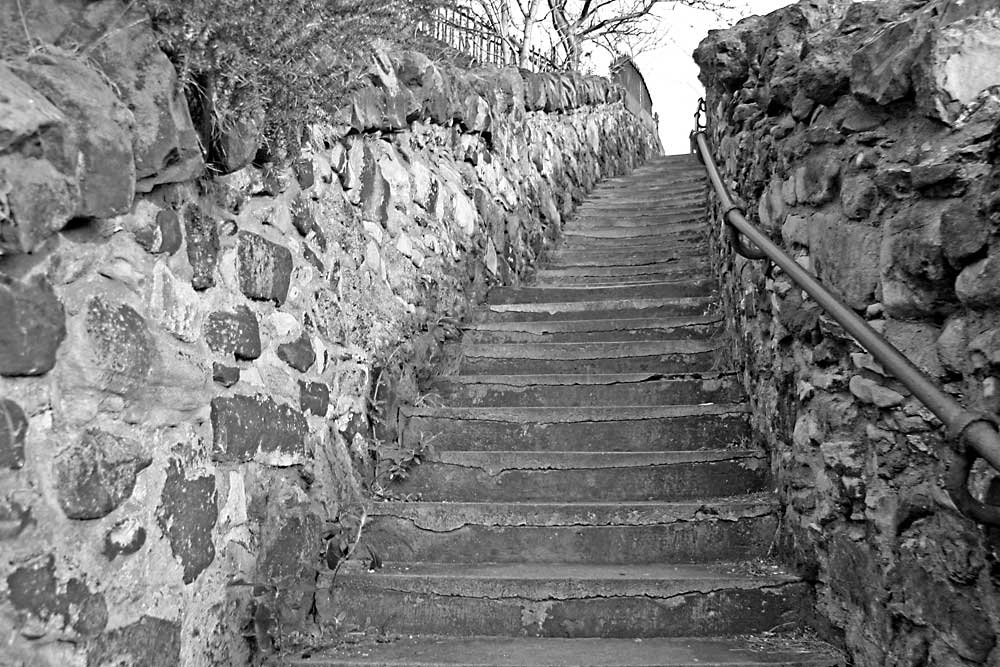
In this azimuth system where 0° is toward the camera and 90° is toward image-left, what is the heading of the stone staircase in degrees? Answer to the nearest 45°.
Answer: approximately 0°

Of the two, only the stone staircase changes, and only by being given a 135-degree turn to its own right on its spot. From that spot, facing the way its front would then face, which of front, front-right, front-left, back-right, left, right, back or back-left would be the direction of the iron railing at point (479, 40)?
front-right

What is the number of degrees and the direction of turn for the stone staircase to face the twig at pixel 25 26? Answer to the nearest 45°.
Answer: approximately 45° to its right
